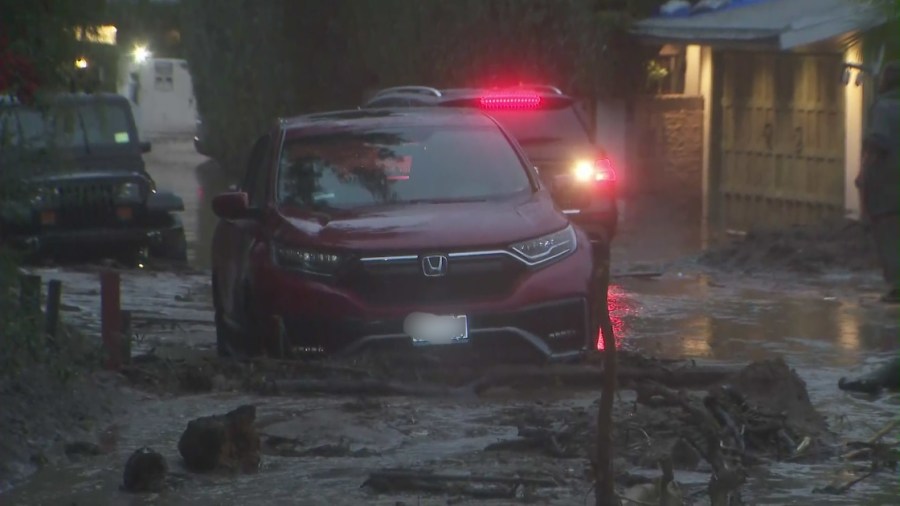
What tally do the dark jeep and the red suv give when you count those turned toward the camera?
2

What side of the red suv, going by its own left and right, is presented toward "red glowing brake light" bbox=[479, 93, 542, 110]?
back

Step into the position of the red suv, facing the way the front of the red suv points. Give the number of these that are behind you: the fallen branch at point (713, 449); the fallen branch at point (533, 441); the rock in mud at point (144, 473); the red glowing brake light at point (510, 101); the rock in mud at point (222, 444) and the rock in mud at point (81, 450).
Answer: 1

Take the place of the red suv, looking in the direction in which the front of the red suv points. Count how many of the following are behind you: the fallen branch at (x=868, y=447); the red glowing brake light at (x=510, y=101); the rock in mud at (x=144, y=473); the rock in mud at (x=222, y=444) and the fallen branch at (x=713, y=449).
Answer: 1

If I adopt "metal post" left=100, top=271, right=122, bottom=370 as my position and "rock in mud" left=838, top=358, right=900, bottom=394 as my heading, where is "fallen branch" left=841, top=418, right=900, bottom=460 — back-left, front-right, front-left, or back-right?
front-right

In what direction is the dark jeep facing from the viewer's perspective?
toward the camera

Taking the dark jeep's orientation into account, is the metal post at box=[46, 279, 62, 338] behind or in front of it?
in front

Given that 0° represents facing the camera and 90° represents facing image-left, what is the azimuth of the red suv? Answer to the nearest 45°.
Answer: approximately 0°

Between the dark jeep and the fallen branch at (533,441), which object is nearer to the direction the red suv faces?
the fallen branch

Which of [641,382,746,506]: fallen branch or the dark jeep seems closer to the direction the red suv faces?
the fallen branch

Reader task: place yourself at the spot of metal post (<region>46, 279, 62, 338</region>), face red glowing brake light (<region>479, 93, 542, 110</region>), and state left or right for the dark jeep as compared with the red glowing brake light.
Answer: left

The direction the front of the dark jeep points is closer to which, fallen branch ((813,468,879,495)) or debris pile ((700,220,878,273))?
the fallen branch

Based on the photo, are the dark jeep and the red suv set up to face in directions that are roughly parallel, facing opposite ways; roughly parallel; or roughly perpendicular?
roughly parallel

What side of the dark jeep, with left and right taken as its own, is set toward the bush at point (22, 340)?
front

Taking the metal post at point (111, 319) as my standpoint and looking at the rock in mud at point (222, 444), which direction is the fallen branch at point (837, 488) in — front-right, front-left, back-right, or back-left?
front-left

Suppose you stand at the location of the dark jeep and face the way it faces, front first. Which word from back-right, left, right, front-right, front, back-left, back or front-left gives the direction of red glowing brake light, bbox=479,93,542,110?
front-left

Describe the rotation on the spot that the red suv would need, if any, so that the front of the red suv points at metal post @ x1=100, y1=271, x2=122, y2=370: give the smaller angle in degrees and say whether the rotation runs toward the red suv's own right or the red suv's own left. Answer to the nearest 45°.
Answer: approximately 90° to the red suv's own right

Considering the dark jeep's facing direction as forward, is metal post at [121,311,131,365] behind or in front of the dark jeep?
in front
